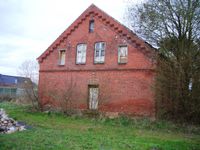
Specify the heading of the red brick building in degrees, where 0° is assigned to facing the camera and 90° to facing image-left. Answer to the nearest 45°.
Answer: approximately 0°

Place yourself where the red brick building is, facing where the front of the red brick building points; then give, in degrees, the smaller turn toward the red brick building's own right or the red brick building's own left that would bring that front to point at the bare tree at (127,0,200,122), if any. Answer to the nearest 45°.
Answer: approximately 45° to the red brick building's own left
